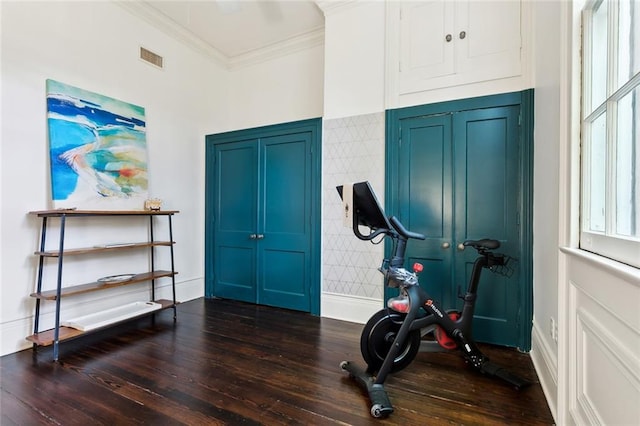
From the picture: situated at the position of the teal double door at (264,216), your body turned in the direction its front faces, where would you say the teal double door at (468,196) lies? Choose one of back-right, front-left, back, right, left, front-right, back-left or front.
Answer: left

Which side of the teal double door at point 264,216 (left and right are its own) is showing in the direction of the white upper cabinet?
left

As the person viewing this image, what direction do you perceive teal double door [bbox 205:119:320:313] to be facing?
facing the viewer and to the left of the viewer

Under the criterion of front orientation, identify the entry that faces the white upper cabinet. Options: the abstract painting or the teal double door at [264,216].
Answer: the abstract painting

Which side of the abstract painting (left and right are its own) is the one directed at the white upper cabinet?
front

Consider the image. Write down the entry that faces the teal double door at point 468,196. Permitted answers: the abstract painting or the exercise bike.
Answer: the abstract painting

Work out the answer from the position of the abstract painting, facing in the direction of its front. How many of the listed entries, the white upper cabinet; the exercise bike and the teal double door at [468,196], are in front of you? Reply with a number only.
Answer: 3

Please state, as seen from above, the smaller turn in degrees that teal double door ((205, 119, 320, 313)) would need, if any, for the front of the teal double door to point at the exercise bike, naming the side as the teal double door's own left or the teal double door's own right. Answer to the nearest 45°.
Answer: approximately 90° to the teal double door's own left

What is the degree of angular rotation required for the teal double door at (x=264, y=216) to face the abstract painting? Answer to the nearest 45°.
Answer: approximately 45° to its right

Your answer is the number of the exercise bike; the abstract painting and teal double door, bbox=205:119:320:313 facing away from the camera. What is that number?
0

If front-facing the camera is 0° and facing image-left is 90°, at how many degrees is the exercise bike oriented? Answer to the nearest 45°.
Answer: approximately 45°

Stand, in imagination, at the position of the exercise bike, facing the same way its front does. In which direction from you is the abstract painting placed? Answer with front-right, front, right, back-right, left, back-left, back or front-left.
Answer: front-right

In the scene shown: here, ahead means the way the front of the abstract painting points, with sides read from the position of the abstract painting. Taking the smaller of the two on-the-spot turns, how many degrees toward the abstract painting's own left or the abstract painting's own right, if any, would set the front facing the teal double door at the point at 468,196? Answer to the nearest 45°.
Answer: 0° — it already faces it

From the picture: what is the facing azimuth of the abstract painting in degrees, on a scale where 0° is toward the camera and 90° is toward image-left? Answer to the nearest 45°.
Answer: approximately 315°

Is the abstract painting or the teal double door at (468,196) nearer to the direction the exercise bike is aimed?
the abstract painting
